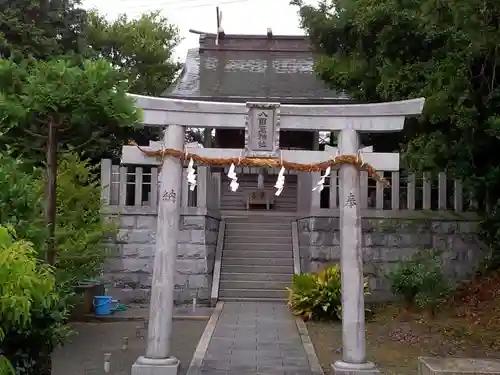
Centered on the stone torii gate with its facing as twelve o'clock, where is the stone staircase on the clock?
The stone staircase is roughly at 6 o'clock from the stone torii gate.

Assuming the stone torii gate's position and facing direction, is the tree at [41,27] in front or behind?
behind

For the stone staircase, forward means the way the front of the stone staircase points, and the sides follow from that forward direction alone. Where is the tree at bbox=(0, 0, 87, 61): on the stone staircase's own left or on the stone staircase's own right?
on the stone staircase's own right

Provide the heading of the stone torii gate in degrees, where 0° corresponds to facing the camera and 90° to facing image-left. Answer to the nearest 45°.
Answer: approximately 0°

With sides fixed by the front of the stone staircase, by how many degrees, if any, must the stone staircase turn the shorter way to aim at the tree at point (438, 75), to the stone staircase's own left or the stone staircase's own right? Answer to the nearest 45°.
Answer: approximately 45° to the stone staircase's own left

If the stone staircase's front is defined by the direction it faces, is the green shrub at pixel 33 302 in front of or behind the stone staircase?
in front

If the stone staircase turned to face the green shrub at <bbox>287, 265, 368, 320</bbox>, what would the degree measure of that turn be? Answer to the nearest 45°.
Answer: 0° — it already faces it

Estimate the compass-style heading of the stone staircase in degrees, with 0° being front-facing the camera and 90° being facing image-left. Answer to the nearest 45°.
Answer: approximately 0°

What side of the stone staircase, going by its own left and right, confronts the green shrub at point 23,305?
front

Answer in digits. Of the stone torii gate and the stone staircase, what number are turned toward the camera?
2
